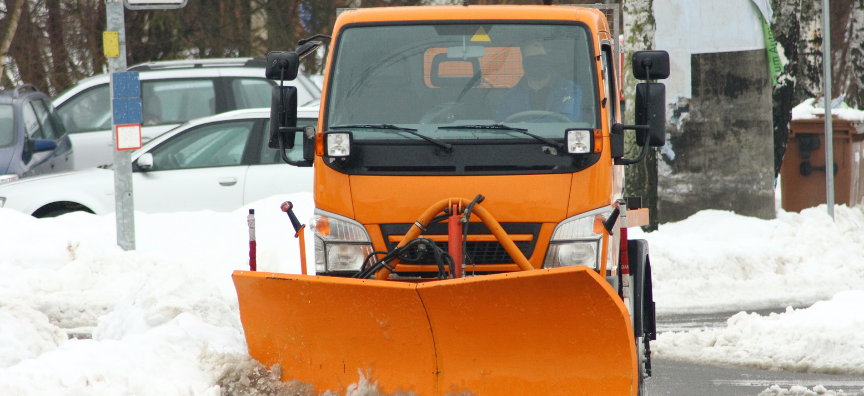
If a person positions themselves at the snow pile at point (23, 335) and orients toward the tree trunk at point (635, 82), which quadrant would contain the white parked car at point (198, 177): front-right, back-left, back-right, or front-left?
front-left

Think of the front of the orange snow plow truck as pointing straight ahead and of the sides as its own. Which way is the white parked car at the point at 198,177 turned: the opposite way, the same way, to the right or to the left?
to the right

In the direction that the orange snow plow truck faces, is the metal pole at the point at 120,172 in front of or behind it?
behind

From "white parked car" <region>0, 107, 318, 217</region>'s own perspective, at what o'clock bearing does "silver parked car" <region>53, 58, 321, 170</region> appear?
The silver parked car is roughly at 3 o'clock from the white parked car.

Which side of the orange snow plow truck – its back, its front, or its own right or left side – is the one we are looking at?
front

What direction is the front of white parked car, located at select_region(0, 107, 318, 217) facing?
to the viewer's left

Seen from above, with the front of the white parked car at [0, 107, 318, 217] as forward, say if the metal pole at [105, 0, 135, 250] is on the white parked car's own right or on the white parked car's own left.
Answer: on the white parked car's own left

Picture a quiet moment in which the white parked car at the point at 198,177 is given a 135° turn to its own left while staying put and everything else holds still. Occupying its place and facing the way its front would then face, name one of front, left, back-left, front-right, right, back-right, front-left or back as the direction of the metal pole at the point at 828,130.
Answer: front-left

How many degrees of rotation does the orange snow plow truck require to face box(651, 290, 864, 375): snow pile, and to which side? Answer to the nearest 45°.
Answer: approximately 135° to its left

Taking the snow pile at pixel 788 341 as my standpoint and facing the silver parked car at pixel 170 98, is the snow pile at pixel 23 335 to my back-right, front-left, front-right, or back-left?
front-left

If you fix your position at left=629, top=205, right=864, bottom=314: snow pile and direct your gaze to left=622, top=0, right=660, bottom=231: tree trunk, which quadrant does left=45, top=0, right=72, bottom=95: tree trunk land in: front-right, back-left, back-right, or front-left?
front-left

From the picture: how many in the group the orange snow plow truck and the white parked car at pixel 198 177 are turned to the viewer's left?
1

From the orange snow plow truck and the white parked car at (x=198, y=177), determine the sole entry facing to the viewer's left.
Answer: the white parked car
